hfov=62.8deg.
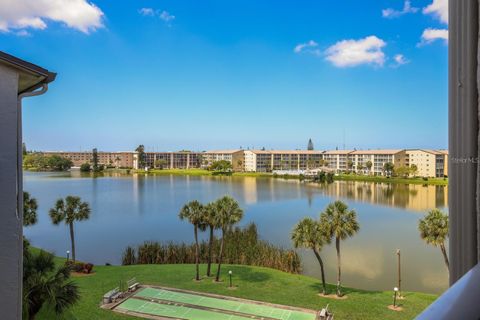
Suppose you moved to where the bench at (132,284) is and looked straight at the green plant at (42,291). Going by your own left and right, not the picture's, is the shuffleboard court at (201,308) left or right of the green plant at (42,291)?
left

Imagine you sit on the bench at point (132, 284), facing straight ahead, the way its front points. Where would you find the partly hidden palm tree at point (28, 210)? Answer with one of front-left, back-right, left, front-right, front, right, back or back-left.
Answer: back

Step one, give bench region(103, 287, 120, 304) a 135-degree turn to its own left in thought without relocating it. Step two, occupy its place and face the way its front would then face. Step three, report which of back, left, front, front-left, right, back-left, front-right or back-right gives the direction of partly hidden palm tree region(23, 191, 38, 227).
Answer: front-left

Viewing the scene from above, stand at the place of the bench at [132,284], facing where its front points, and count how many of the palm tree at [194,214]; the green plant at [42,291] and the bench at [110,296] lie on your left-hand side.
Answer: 1

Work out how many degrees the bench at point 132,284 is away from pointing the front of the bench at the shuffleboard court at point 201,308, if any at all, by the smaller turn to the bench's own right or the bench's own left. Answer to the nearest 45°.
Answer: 0° — it already faces it

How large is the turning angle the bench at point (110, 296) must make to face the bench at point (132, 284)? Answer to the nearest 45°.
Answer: approximately 90° to its left

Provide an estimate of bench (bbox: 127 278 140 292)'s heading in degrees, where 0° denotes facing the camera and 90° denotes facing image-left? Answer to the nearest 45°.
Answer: approximately 315°

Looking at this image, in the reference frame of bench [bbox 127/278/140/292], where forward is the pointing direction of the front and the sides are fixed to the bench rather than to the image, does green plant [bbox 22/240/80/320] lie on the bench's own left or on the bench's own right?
on the bench's own right

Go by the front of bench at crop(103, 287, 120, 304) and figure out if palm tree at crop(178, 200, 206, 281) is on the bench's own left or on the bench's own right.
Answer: on the bench's own left

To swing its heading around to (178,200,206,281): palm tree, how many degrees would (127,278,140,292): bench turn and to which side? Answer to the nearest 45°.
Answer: approximately 90° to its left

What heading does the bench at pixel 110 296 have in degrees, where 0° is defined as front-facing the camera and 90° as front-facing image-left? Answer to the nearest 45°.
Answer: approximately 315°
